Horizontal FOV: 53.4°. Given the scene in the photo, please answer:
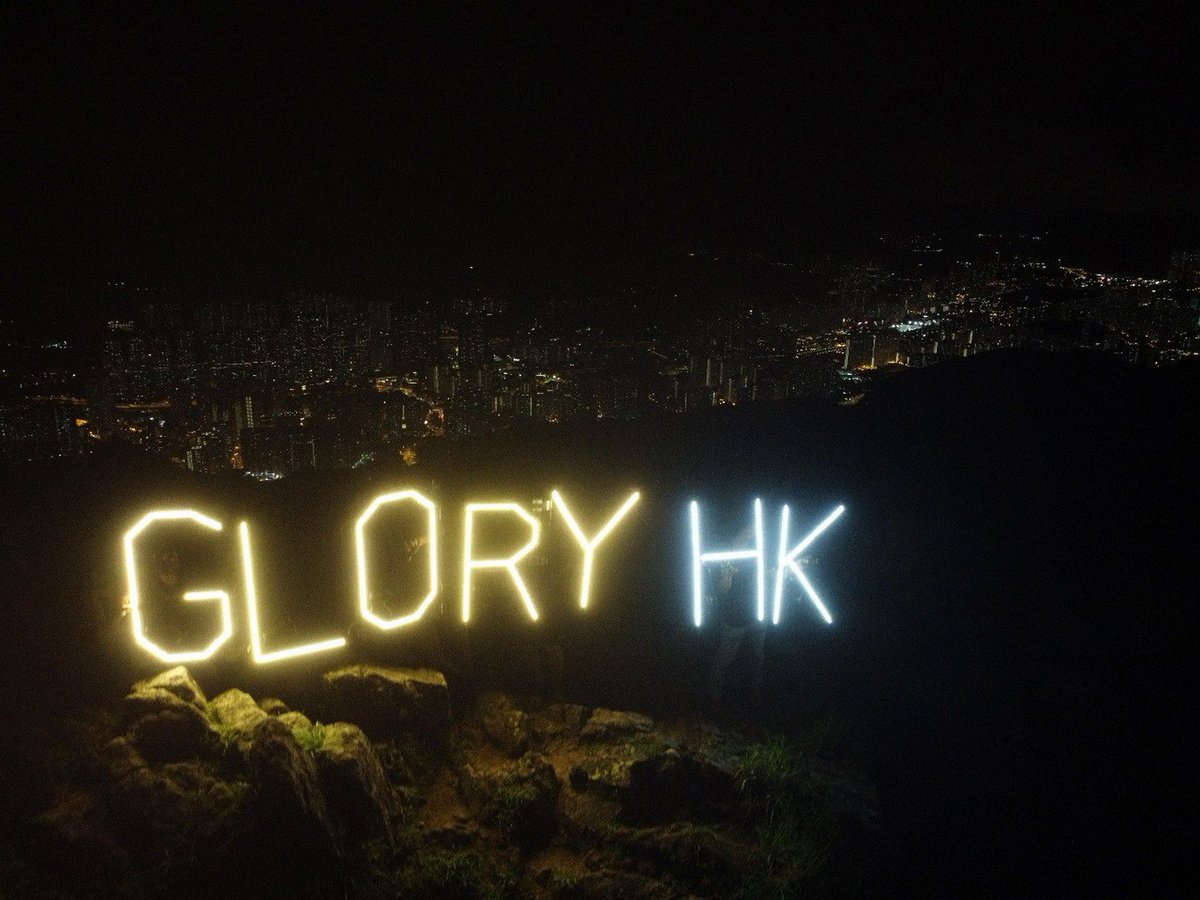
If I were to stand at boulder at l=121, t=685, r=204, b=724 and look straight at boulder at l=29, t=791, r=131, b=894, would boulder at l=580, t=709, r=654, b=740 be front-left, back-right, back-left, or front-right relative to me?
back-left

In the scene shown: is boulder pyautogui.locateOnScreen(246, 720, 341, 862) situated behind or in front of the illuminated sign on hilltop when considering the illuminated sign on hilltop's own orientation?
in front

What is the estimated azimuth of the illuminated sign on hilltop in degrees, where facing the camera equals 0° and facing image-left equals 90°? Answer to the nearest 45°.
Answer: approximately 0°

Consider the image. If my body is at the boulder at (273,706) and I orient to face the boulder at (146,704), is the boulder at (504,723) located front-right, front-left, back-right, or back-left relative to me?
back-left

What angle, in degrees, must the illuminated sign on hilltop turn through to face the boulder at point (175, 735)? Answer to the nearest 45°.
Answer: approximately 45° to its right

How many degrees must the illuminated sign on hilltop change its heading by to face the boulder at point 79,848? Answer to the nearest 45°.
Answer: approximately 45° to its right
